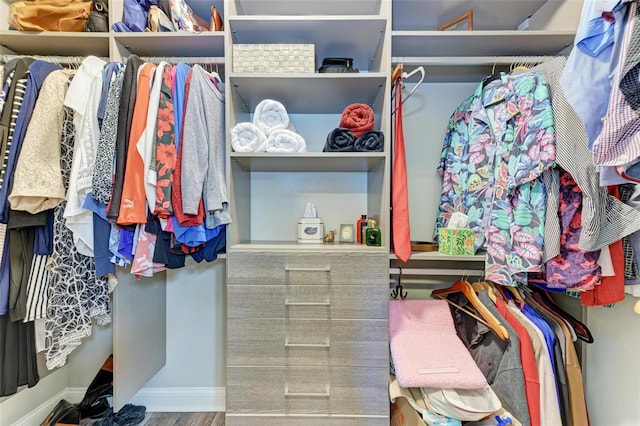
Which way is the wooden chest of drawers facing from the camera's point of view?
toward the camera

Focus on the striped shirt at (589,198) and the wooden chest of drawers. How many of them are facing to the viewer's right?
0

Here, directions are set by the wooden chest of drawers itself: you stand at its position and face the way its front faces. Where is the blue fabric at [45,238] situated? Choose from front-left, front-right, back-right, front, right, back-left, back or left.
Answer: right

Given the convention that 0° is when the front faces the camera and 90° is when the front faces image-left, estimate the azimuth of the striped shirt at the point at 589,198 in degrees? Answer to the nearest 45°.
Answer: approximately 45°
